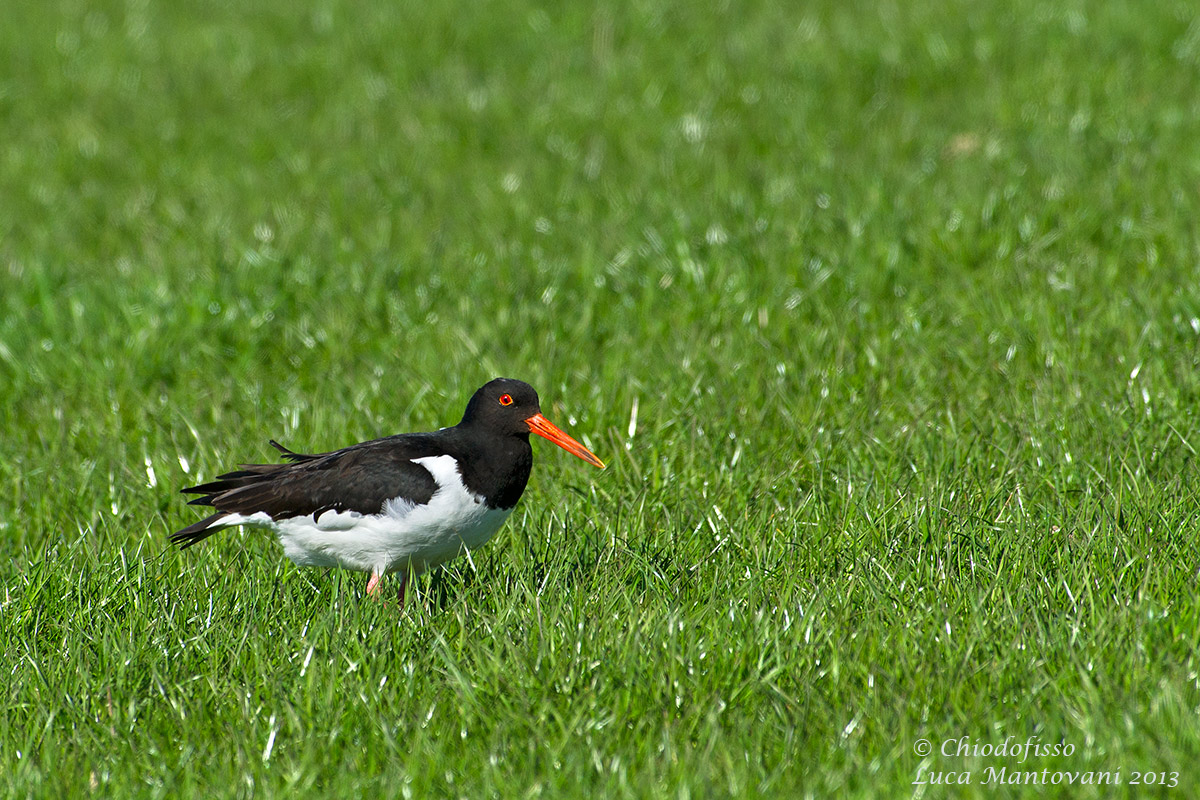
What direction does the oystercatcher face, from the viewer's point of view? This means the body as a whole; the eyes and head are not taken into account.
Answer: to the viewer's right
